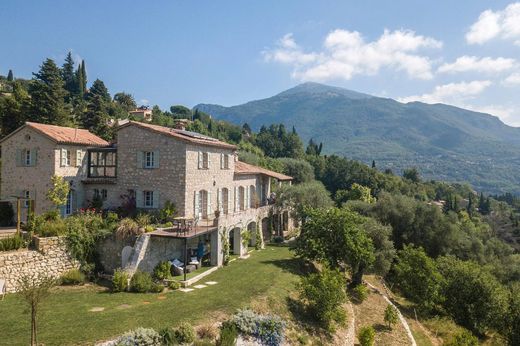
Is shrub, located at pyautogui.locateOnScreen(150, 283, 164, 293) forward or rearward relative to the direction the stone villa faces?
forward

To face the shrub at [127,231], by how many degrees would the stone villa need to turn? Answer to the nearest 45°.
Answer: approximately 45° to its right

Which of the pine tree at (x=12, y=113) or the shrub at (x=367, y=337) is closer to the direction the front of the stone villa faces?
the shrub

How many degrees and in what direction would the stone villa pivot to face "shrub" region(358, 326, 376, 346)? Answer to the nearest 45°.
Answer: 0° — it already faces it

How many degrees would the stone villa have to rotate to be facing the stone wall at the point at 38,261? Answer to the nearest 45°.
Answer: approximately 90° to its right

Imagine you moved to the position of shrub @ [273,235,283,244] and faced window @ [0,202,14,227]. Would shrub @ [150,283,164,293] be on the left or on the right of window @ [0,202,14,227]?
left

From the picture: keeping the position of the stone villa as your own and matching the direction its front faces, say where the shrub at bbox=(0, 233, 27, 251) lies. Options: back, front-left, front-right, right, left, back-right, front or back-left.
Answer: right

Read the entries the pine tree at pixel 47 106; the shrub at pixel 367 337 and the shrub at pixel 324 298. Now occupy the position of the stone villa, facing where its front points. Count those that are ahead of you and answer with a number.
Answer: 2

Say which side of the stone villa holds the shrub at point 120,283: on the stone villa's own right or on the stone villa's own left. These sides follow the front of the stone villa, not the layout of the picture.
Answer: on the stone villa's own right

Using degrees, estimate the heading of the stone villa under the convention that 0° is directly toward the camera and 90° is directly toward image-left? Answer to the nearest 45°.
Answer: approximately 315°

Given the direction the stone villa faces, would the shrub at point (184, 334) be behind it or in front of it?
in front
